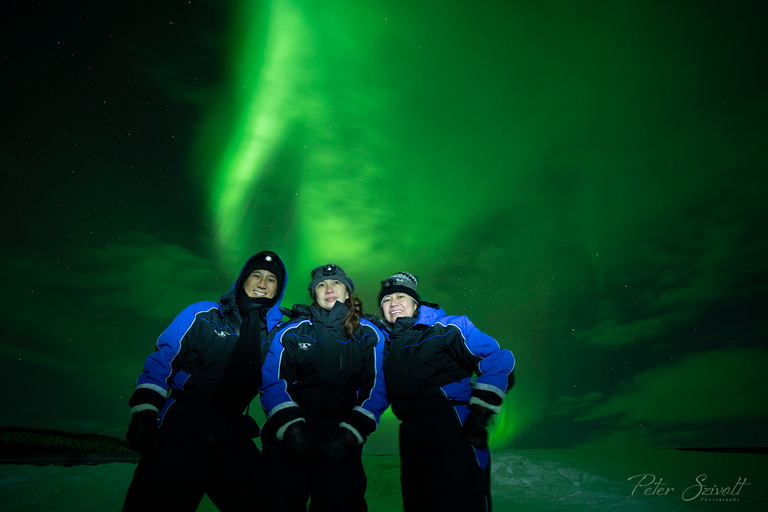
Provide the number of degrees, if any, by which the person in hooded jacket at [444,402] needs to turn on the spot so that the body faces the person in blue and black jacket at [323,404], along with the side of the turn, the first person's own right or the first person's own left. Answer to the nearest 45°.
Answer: approximately 45° to the first person's own right

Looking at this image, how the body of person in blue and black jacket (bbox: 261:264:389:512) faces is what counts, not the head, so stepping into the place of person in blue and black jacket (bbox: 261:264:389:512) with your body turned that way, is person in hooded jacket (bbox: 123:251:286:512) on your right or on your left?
on your right

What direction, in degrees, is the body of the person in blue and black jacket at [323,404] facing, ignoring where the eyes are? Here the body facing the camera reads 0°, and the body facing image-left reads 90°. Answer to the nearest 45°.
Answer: approximately 0°

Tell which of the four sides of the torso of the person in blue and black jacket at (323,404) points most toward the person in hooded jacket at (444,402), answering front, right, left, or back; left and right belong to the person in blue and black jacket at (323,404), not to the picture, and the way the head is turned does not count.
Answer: left

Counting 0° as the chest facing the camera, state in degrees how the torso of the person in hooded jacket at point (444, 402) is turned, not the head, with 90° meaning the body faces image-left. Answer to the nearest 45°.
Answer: approximately 45°
